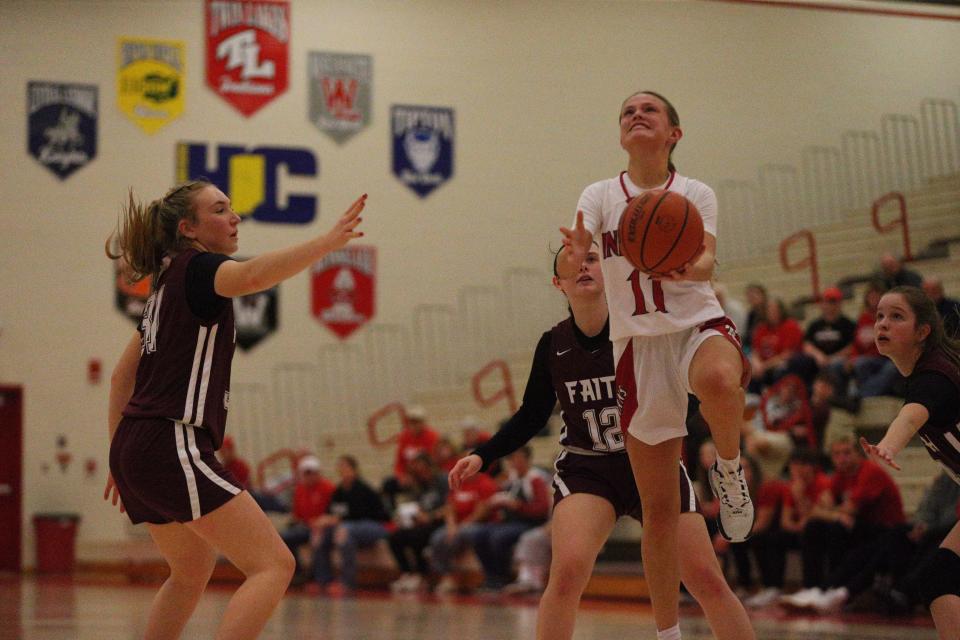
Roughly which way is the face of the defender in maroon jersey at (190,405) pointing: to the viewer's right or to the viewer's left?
to the viewer's right

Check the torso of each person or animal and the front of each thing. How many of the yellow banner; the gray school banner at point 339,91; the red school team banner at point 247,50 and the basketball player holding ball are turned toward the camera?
4

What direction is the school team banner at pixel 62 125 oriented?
toward the camera

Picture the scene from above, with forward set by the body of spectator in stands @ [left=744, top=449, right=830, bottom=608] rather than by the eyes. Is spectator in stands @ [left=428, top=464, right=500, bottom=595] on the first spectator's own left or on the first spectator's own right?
on the first spectator's own right

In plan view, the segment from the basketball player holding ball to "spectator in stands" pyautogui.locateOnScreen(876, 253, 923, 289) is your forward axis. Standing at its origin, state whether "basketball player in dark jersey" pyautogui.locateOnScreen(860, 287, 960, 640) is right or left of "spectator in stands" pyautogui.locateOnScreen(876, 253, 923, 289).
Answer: right

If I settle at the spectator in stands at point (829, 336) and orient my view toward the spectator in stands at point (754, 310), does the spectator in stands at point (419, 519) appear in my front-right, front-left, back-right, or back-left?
front-left

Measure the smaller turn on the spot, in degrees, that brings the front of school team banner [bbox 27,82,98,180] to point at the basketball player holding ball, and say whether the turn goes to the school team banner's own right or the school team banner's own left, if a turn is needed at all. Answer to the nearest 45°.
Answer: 0° — it already faces them

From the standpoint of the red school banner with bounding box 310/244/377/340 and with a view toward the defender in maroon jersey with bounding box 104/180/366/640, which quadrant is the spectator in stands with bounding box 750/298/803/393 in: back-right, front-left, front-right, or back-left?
front-left

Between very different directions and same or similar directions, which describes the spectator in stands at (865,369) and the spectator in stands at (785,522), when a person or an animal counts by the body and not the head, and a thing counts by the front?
same or similar directions

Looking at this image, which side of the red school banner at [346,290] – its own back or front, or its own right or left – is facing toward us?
front

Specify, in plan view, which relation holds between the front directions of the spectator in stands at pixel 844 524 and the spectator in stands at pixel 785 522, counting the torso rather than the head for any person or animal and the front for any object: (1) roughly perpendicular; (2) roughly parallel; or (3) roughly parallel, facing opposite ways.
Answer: roughly parallel

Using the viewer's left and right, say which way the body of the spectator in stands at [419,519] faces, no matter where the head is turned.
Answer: facing the viewer and to the left of the viewer

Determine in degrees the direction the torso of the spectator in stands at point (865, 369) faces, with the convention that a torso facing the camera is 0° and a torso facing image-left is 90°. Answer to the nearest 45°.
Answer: approximately 45°
